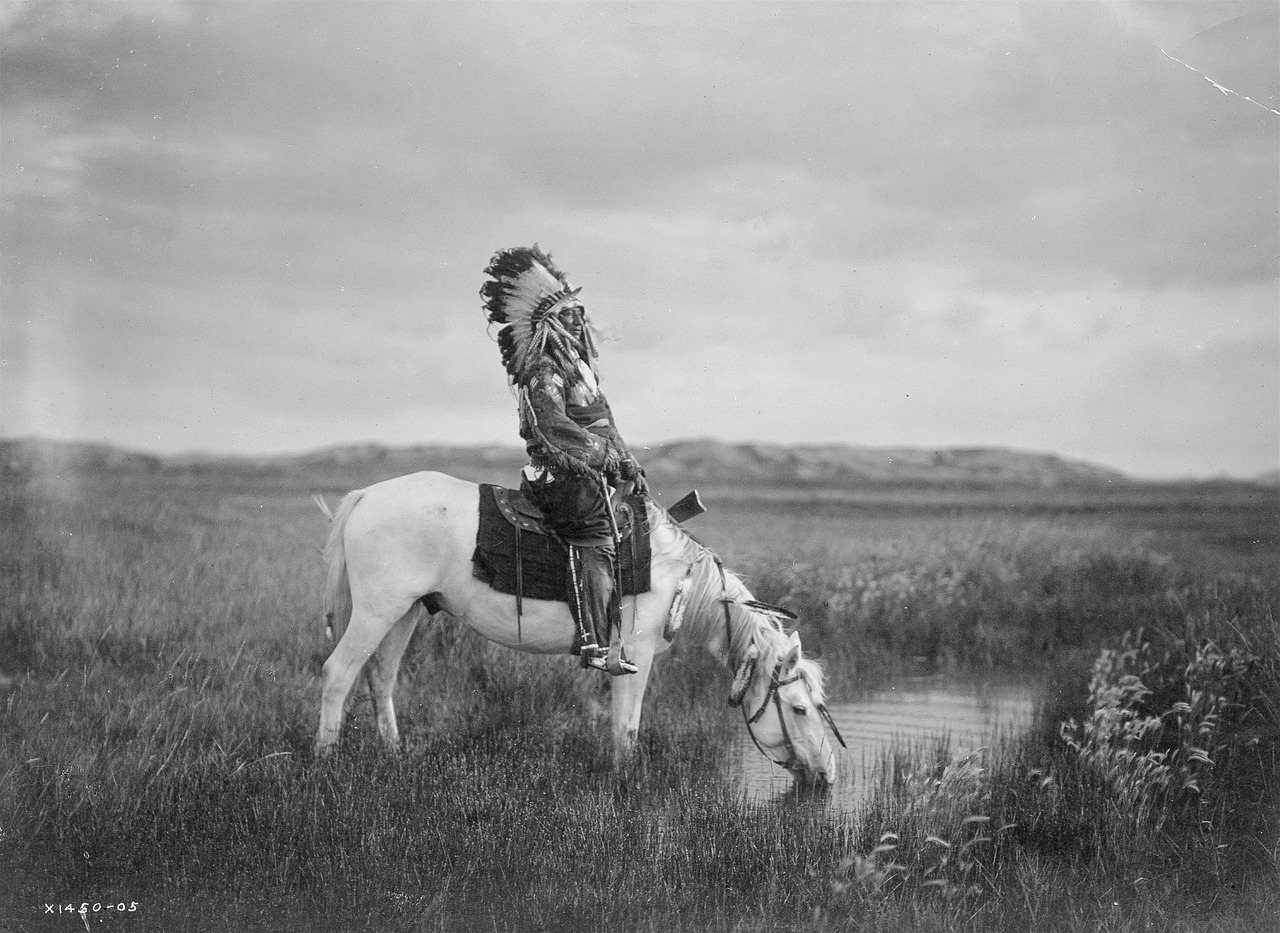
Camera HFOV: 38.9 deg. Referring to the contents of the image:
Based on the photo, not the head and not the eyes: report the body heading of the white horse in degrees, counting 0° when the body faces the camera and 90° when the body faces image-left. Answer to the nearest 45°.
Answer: approximately 270°
